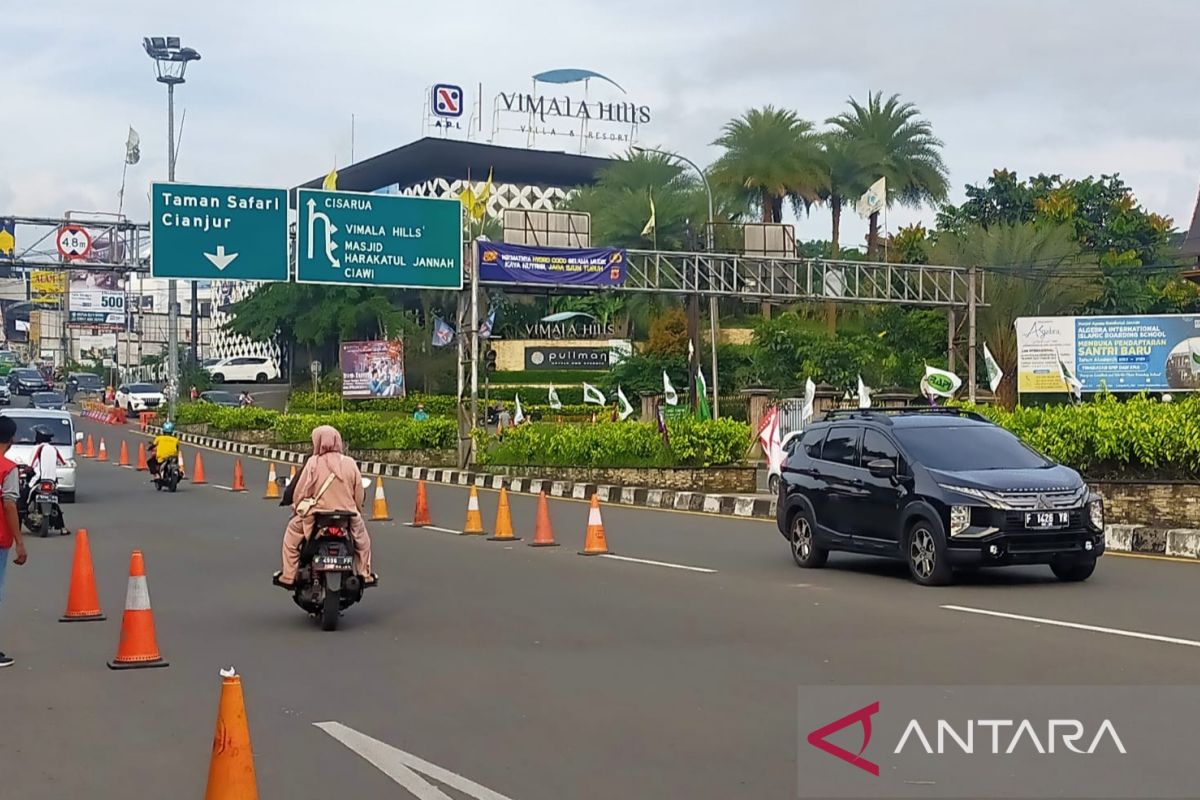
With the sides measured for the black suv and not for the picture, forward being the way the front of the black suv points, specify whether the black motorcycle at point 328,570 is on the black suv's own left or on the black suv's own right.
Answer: on the black suv's own right

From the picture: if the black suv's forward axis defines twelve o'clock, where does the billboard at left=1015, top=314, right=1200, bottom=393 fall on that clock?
The billboard is roughly at 8 o'clock from the black suv.

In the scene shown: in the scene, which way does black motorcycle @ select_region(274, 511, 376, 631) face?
away from the camera

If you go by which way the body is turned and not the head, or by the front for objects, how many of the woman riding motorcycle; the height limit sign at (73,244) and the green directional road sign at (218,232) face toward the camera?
2

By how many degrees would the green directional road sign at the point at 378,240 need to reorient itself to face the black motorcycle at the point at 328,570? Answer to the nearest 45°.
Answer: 0° — it already faces it

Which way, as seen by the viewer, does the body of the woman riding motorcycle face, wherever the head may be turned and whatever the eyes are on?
away from the camera

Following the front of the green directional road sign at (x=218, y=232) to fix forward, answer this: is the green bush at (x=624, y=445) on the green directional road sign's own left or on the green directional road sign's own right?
on the green directional road sign's own left

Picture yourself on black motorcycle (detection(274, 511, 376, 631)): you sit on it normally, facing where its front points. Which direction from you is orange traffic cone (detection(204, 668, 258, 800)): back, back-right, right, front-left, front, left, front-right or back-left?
back

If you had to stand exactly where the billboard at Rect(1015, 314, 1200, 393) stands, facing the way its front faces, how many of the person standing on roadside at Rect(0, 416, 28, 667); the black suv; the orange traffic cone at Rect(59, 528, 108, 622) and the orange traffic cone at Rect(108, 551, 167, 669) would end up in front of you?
4

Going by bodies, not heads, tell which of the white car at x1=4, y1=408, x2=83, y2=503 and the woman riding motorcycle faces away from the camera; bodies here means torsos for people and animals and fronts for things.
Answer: the woman riding motorcycle

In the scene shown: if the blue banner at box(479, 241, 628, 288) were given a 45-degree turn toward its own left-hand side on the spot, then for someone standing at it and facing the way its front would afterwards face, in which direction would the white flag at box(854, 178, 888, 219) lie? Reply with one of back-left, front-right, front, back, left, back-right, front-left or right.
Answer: left

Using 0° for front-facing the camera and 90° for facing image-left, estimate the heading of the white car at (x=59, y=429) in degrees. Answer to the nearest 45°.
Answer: approximately 0°
